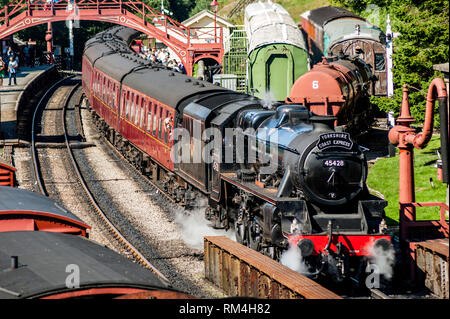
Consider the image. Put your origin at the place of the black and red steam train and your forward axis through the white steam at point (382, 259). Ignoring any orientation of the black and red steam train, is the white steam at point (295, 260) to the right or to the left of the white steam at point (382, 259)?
right

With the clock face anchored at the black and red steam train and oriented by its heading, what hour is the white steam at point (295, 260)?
The white steam is roughly at 1 o'clock from the black and red steam train.

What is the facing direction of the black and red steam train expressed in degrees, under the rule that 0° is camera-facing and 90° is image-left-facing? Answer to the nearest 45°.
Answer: approximately 315°

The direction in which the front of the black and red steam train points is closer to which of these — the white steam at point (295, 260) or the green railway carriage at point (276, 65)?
the white steam

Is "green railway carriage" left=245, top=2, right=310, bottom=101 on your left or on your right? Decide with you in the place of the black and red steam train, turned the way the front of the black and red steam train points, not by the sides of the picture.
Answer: on your left

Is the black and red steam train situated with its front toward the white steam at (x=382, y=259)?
yes

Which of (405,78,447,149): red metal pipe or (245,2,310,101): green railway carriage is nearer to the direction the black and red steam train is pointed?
the red metal pipe
